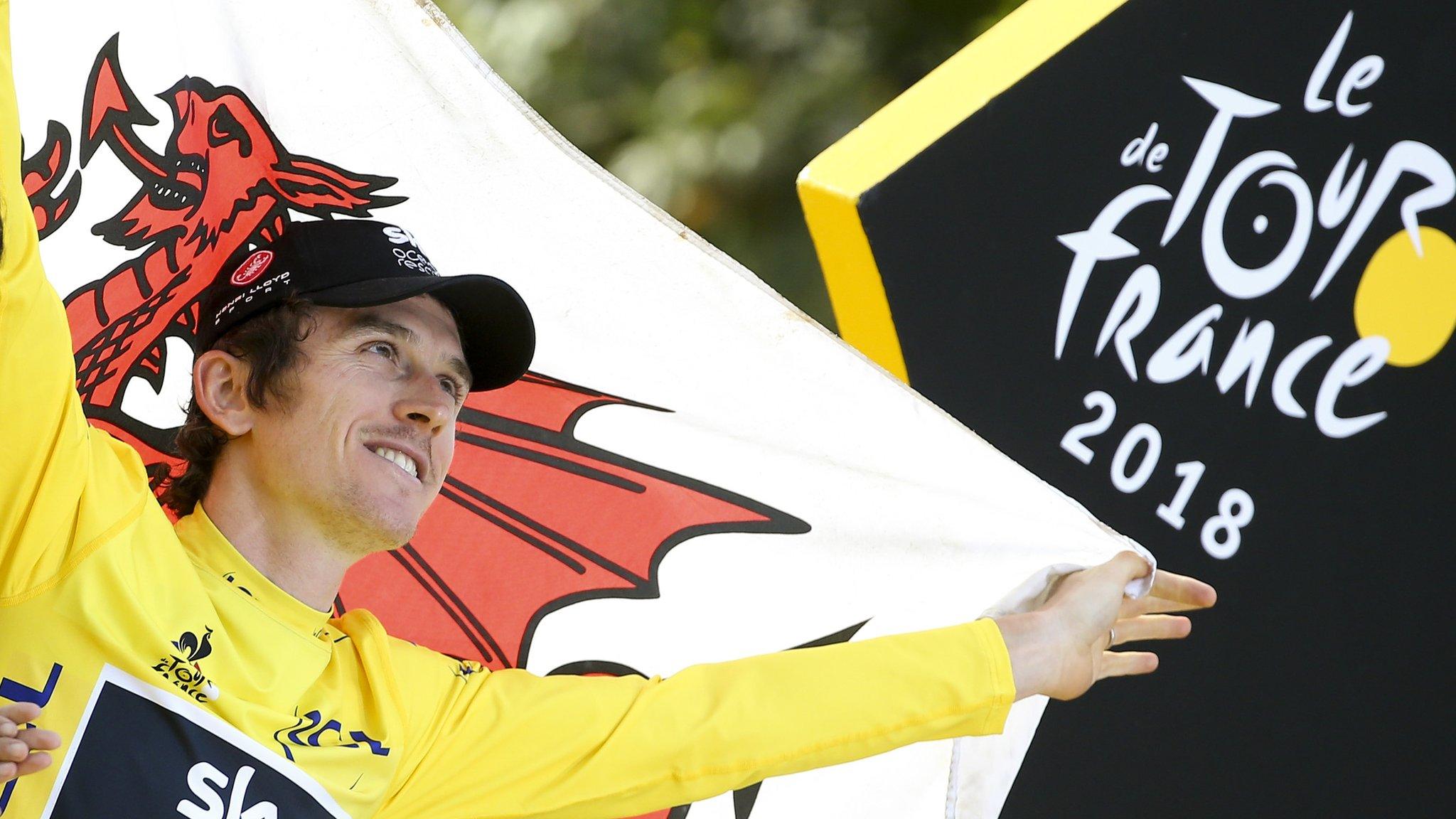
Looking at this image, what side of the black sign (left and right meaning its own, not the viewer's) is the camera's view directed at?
front

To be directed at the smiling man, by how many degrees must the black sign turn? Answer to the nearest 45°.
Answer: approximately 45° to its right

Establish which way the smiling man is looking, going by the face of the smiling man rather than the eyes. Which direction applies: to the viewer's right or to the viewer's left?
to the viewer's right

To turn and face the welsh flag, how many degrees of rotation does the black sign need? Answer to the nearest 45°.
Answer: approximately 45° to its right
